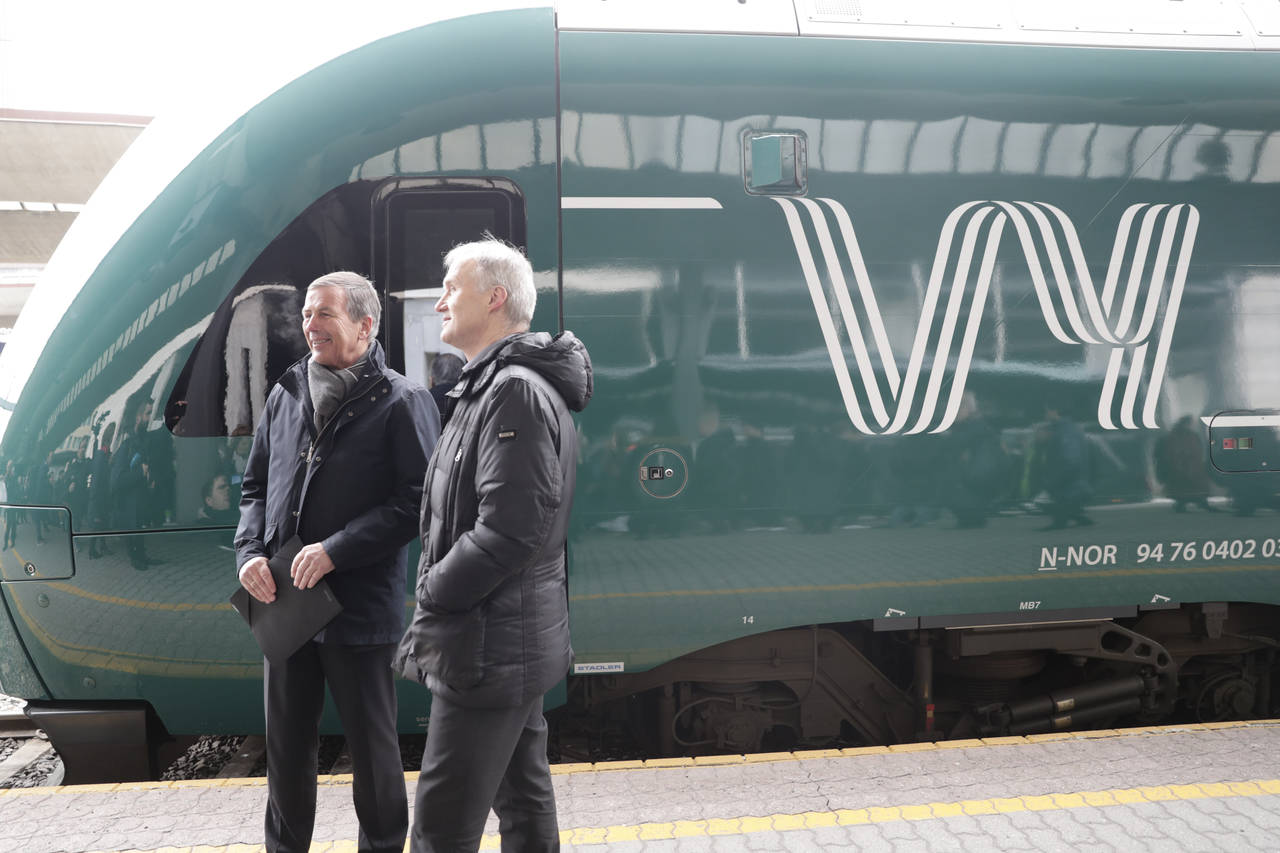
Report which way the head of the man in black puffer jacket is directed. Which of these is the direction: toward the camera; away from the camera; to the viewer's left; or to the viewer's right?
to the viewer's left

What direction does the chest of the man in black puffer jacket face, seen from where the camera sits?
to the viewer's left

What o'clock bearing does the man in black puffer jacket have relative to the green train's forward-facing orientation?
The man in black puffer jacket is roughly at 10 o'clock from the green train.

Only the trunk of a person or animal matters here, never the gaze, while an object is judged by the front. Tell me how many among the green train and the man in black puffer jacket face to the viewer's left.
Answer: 2

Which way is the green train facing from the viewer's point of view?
to the viewer's left

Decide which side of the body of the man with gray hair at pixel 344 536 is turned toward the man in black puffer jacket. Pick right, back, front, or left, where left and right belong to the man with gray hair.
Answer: left
